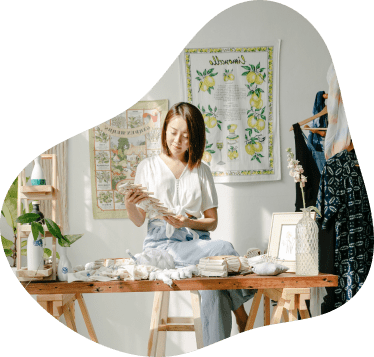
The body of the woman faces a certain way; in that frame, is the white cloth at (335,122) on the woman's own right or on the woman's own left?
on the woman's own left

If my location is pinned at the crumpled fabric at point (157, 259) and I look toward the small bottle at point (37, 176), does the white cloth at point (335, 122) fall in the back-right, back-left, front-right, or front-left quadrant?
back-right

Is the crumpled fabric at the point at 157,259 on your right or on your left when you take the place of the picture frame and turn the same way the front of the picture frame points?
on your right

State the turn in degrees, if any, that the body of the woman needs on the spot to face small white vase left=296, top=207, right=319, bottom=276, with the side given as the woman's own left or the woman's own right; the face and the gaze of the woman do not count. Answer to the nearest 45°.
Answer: approximately 90° to the woman's own left

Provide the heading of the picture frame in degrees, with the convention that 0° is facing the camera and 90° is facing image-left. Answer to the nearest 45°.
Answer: approximately 0°

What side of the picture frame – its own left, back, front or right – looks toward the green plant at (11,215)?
right

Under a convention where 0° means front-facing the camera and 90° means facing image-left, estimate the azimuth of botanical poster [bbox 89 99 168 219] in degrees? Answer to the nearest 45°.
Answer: approximately 0°
